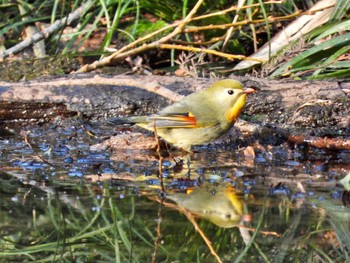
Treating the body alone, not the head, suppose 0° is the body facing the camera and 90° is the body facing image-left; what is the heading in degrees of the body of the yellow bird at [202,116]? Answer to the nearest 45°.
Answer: approximately 270°

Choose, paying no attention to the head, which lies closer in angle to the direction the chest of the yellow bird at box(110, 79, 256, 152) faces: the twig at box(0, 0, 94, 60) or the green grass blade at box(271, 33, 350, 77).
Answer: the green grass blade

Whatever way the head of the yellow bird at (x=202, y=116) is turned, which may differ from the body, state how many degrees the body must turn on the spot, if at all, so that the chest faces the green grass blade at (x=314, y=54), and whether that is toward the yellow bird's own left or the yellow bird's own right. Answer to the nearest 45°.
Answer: approximately 45° to the yellow bird's own left

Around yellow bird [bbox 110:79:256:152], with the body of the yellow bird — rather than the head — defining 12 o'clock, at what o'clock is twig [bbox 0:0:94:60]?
The twig is roughly at 8 o'clock from the yellow bird.
